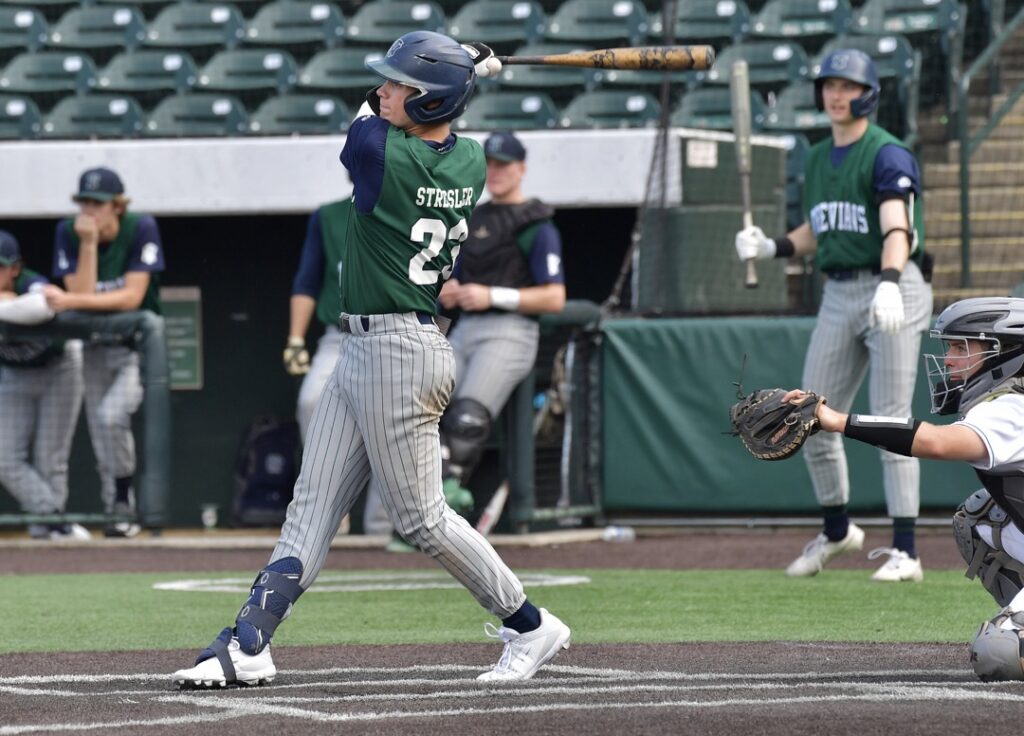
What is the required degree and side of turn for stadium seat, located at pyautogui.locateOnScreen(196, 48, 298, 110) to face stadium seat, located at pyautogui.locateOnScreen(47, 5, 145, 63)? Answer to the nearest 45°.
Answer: approximately 135° to its right

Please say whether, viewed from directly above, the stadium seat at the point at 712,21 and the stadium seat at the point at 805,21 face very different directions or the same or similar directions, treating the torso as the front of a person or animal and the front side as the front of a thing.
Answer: same or similar directions

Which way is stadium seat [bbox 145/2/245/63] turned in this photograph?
toward the camera

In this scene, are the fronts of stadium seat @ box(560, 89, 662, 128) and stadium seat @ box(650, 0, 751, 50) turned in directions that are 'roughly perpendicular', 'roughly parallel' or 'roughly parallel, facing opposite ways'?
roughly parallel

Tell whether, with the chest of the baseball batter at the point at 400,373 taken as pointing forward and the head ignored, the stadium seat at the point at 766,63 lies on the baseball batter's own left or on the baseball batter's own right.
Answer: on the baseball batter's own right

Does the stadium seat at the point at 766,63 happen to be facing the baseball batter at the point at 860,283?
yes

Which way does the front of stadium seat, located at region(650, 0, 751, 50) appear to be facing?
toward the camera

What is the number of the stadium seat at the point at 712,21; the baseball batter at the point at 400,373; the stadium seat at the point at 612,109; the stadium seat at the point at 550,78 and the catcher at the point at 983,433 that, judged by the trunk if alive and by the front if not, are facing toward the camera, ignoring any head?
3

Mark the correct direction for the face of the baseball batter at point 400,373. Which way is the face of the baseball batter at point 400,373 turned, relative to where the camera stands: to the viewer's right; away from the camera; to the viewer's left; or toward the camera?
to the viewer's left

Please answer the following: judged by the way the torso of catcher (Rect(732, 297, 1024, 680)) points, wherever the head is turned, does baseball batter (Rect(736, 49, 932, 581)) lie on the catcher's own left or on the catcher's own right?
on the catcher's own right

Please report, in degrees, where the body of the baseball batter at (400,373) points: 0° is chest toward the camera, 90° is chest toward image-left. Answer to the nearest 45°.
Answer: approximately 135°

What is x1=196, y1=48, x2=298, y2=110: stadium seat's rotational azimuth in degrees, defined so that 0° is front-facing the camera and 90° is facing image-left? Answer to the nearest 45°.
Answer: approximately 0°

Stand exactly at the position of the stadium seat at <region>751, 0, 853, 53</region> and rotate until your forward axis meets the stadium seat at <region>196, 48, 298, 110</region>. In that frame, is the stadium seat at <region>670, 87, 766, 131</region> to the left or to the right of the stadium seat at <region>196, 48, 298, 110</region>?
left

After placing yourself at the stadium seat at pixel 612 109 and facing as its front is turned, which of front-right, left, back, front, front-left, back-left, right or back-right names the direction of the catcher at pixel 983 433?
front

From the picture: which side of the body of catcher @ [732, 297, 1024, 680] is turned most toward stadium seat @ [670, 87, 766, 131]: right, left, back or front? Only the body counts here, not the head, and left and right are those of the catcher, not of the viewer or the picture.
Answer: right

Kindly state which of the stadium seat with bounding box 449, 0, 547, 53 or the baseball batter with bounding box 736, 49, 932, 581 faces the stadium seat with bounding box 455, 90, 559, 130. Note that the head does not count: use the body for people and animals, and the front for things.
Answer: the stadium seat with bounding box 449, 0, 547, 53

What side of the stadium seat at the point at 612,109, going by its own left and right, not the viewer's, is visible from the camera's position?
front

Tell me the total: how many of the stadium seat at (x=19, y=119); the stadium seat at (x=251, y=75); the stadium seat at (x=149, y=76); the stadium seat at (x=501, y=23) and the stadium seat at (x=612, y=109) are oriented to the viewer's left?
0

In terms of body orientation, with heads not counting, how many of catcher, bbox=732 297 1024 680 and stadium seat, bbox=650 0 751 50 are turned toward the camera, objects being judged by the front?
1

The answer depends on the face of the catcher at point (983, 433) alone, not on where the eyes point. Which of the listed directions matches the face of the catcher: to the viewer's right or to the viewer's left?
to the viewer's left
